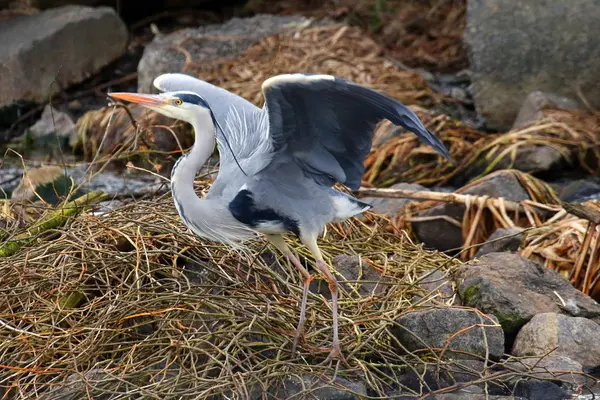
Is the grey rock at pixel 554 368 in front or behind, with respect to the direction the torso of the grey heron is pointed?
behind

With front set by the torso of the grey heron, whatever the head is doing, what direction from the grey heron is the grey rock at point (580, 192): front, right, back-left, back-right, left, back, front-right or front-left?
back-right

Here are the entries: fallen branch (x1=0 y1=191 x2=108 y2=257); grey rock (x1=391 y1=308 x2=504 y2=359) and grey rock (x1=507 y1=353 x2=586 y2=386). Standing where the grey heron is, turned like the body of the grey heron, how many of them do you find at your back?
2

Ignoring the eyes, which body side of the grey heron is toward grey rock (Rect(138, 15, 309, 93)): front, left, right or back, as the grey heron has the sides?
right

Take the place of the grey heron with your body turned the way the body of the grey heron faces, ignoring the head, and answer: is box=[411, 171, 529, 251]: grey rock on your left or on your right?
on your right

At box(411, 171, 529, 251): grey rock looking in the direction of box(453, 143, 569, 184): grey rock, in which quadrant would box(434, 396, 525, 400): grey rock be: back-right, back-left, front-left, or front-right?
back-right

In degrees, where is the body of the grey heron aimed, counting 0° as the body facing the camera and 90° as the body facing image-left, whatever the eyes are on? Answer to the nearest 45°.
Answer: approximately 90°

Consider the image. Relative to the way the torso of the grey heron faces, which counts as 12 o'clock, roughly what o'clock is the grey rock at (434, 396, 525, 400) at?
The grey rock is roughly at 7 o'clock from the grey heron.

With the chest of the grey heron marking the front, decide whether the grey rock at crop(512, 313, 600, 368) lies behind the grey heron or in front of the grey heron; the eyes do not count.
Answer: behind

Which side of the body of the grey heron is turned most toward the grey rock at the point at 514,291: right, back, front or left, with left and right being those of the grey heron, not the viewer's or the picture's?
back

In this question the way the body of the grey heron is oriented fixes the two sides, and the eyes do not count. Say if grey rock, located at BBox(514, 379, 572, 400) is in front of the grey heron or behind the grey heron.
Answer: behind
